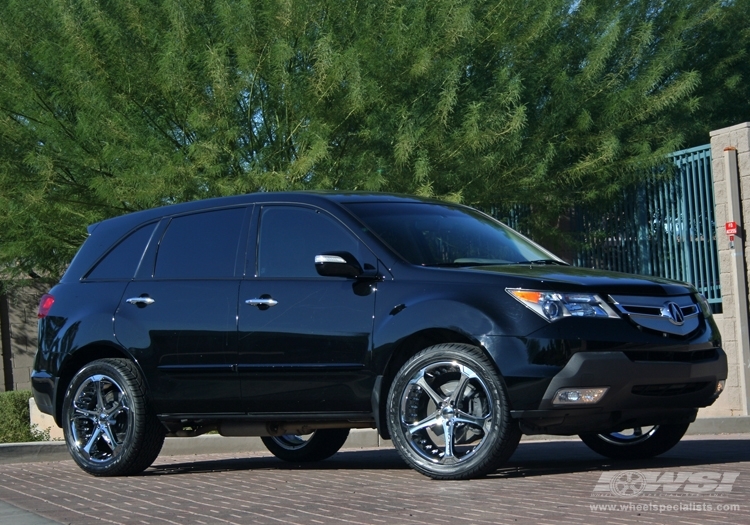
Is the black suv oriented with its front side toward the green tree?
no

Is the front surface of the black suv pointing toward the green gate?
no

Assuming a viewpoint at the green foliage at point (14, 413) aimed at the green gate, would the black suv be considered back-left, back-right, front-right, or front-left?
front-right

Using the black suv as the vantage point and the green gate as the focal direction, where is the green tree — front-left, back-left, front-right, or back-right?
front-left

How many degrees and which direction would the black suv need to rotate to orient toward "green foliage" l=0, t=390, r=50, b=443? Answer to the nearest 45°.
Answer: approximately 180°
